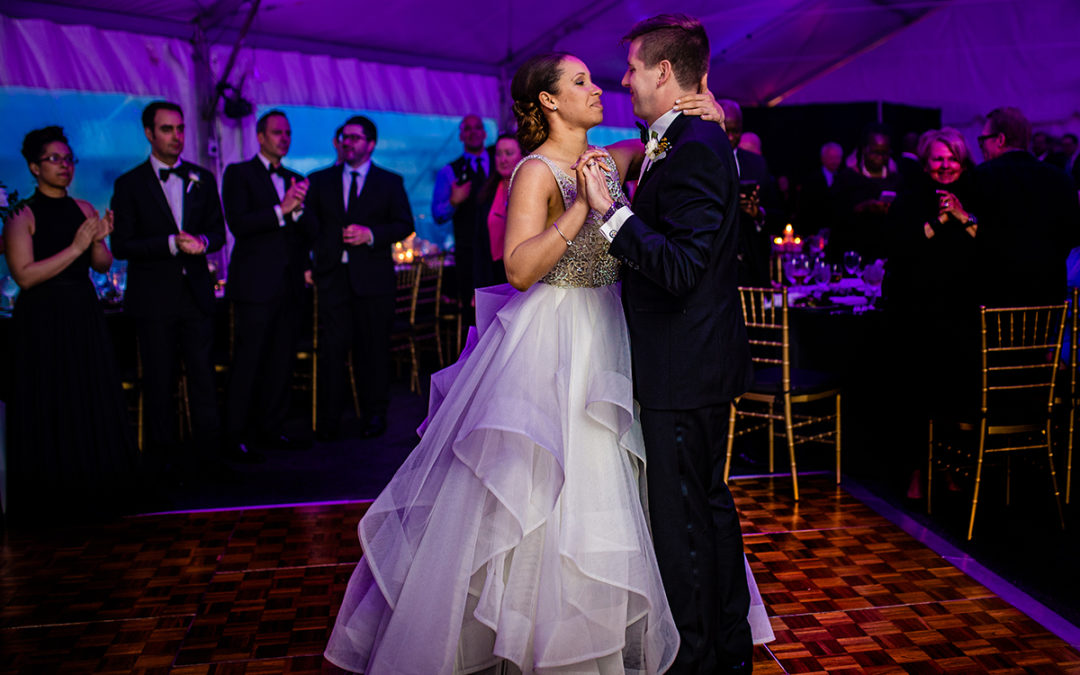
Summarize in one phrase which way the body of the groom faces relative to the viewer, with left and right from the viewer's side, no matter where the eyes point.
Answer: facing to the left of the viewer

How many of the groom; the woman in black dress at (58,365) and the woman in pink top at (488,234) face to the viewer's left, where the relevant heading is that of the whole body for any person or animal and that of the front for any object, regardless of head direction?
1

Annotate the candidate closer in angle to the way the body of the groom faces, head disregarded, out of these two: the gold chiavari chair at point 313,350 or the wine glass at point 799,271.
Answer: the gold chiavari chair

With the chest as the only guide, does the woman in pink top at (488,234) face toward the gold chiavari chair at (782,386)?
no

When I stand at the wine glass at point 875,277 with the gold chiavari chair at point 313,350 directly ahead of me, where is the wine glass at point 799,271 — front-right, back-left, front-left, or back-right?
front-right

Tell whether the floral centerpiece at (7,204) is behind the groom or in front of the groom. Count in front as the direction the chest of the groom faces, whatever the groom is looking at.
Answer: in front

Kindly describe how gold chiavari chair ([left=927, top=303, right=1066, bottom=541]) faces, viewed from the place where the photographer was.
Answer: facing away from the viewer and to the left of the viewer

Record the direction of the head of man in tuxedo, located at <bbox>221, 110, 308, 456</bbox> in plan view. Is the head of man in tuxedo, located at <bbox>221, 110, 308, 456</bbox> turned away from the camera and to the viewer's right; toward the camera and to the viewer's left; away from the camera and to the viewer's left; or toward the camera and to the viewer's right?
toward the camera and to the viewer's right

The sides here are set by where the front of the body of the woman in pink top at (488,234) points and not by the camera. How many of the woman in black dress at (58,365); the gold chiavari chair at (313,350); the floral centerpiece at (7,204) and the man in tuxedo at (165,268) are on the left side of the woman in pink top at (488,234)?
0

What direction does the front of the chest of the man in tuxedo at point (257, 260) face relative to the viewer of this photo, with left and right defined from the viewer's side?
facing the viewer and to the right of the viewer

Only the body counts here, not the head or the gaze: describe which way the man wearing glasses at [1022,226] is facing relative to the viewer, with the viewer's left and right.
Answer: facing away from the viewer and to the left of the viewer

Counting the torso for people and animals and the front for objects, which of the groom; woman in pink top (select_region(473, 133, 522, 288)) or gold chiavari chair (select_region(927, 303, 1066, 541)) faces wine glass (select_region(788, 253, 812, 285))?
the gold chiavari chair

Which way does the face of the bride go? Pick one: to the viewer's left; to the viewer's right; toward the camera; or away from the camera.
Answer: to the viewer's right

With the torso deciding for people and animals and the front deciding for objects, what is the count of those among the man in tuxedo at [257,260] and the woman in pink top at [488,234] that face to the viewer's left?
0

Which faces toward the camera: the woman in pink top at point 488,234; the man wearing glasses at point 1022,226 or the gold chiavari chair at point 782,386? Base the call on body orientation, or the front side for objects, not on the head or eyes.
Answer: the woman in pink top

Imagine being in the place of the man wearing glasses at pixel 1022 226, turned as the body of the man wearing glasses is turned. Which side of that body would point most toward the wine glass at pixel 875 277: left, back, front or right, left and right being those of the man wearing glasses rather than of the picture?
front

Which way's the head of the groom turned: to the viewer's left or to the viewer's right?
to the viewer's left

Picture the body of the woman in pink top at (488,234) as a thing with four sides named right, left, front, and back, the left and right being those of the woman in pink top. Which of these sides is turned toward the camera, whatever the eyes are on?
front
